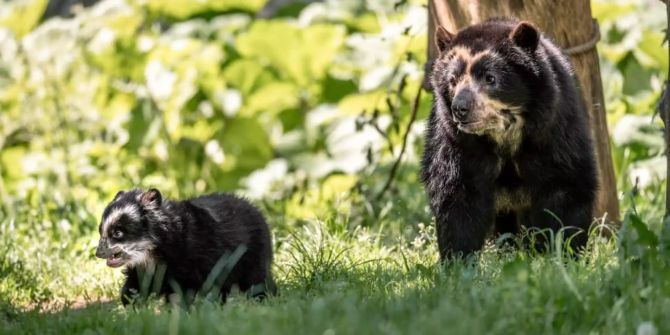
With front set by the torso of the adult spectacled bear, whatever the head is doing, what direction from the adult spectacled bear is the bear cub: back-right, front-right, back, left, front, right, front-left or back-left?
right

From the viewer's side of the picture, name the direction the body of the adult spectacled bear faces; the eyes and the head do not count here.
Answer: toward the camera

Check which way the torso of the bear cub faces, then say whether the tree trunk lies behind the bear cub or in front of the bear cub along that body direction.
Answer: behind

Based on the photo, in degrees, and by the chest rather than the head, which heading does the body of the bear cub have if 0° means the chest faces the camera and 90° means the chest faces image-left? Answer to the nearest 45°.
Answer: approximately 90°

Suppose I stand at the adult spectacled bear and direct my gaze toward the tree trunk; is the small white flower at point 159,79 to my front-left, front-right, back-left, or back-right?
front-left

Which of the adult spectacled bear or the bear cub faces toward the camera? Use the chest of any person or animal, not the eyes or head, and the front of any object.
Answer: the adult spectacled bear

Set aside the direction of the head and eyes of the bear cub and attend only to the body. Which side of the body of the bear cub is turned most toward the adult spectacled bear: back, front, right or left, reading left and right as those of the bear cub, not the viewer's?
back

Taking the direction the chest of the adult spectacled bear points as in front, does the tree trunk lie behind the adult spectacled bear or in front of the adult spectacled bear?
behind

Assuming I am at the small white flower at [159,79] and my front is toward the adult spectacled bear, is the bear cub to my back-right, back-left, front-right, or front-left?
front-right

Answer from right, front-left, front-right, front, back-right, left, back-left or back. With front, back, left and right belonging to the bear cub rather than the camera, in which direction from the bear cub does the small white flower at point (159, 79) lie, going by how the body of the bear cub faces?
right

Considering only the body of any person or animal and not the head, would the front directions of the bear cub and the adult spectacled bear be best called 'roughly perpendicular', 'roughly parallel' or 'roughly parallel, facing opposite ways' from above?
roughly perpendicular

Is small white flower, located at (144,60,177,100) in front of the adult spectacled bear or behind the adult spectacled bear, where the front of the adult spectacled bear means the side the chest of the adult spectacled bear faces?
behind

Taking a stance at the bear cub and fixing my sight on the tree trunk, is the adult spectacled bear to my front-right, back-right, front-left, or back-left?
front-right

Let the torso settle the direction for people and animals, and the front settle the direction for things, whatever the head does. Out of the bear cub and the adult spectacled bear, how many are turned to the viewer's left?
1
